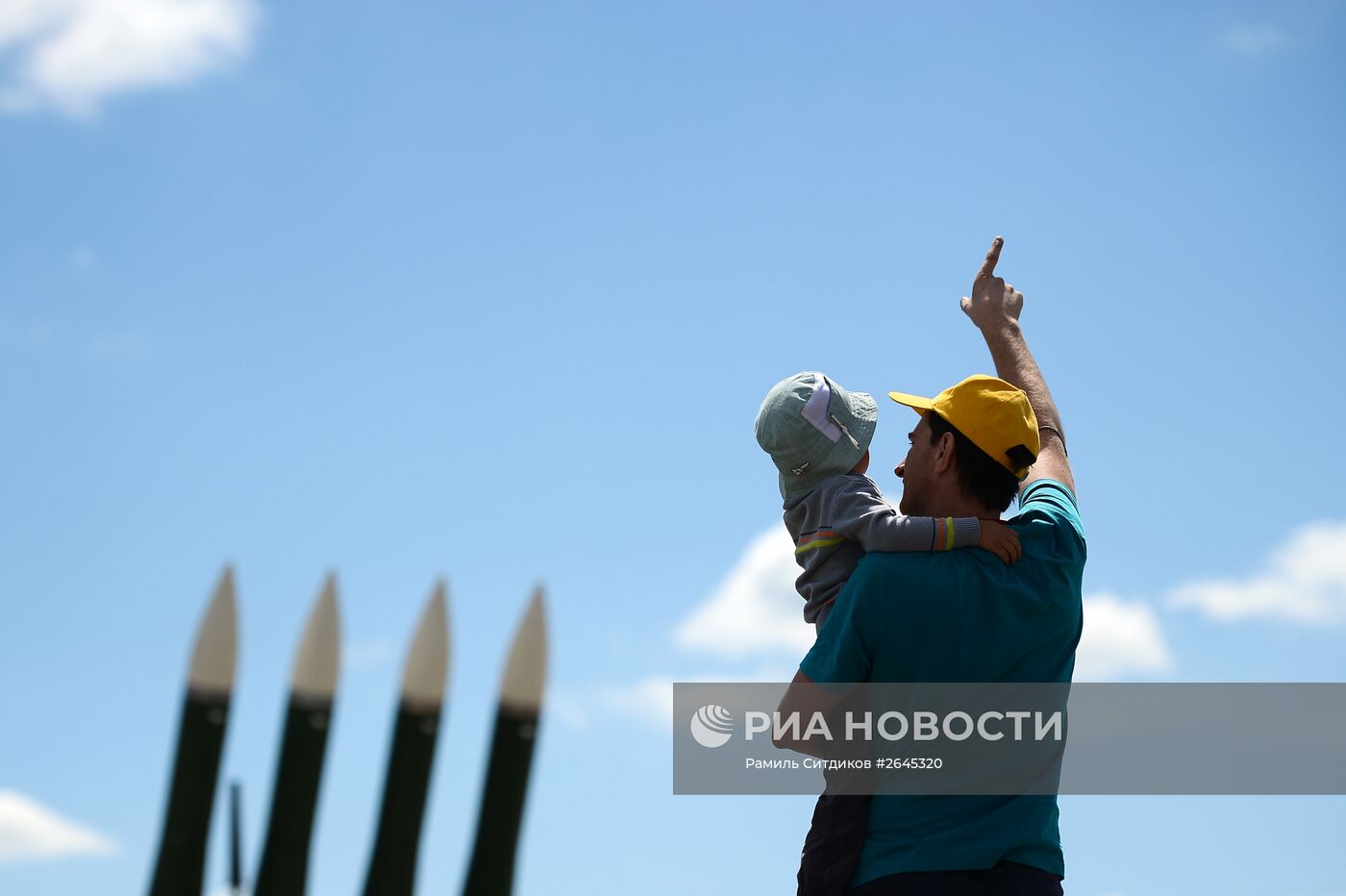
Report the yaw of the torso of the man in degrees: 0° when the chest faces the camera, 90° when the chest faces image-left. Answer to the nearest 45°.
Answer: approximately 135°

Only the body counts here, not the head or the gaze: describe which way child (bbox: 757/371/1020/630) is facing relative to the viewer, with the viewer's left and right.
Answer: facing away from the viewer and to the right of the viewer
